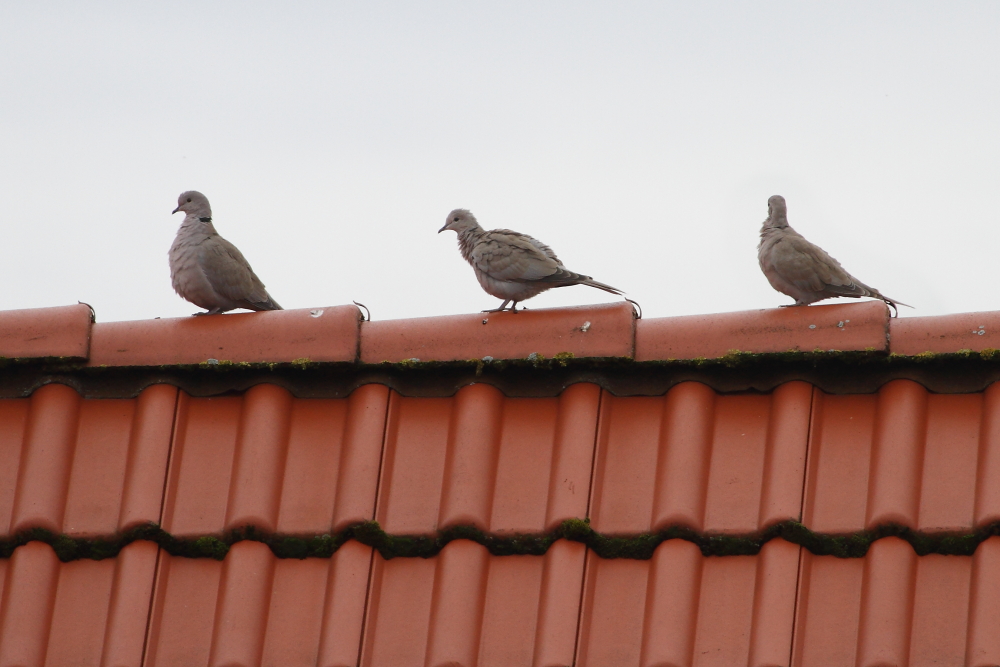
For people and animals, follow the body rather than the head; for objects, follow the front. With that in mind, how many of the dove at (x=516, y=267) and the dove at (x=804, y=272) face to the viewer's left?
2

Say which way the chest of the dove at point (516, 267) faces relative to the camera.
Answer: to the viewer's left

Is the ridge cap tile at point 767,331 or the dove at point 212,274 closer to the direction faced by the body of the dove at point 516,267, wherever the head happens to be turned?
the dove

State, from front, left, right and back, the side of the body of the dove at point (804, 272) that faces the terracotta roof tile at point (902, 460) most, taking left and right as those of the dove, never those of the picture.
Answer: left

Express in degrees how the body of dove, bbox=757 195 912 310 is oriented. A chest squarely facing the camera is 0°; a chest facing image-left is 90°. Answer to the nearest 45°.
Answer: approximately 90°

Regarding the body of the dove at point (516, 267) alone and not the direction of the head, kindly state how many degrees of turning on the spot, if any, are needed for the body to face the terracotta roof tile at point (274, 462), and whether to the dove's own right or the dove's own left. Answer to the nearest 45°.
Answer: approximately 90° to the dove's own left

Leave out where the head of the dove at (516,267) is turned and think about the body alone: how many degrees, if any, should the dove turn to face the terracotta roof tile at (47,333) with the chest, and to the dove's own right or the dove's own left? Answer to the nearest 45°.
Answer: approximately 45° to the dove's own left
